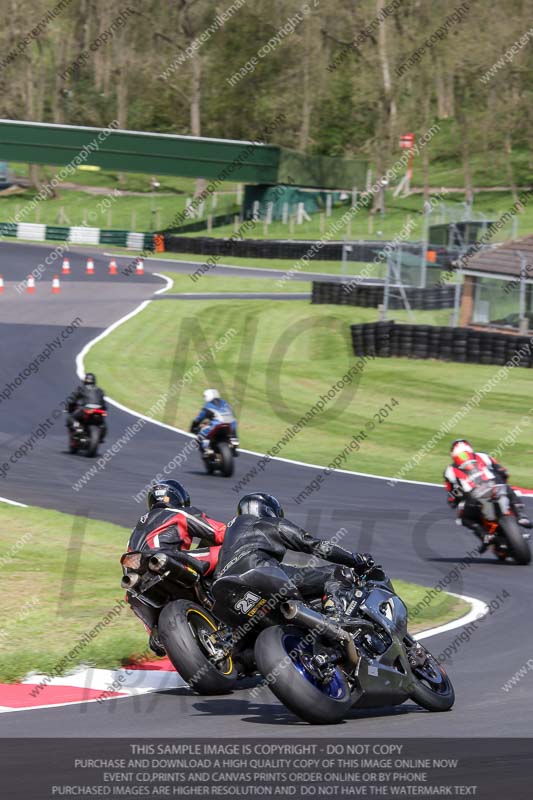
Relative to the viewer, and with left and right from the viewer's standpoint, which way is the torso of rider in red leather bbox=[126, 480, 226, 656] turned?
facing away from the viewer and to the right of the viewer

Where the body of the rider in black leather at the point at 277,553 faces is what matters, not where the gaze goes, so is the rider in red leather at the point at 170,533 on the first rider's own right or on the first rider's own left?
on the first rider's own left

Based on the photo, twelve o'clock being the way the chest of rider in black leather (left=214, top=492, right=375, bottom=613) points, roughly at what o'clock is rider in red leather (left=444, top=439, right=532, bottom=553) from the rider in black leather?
The rider in red leather is roughly at 11 o'clock from the rider in black leather.

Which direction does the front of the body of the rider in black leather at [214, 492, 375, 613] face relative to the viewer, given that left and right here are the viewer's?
facing away from the viewer and to the right of the viewer
